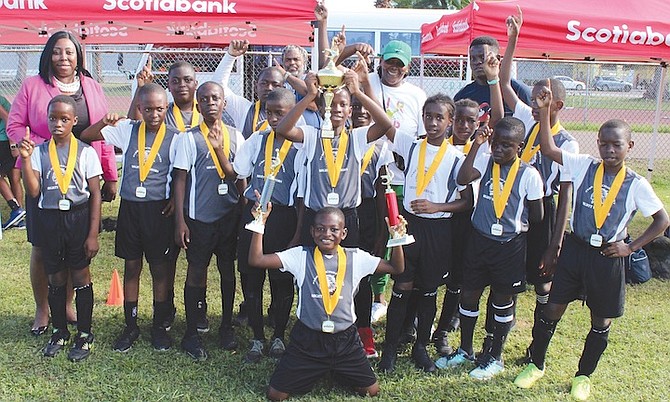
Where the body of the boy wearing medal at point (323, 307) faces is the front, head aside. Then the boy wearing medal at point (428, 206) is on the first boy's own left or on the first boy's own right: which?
on the first boy's own left

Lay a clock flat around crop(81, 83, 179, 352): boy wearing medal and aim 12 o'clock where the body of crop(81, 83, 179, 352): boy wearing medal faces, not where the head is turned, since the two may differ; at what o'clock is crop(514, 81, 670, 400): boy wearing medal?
crop(514, 81, 670, 400): boy wearing medal is roughly at 10 o'clock from crop(81, 83, 179, 352): boy wearing medal.

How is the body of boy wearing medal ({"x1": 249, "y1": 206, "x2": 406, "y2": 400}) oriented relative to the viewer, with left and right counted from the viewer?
facing the viewer

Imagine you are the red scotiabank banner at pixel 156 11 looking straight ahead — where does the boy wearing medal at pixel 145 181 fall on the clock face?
The boy wearing medal is roughly at 12 o'clock from the red scotiabank banner.

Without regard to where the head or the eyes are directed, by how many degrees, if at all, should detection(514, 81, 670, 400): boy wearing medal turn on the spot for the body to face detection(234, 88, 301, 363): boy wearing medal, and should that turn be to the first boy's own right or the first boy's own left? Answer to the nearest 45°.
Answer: approximately 90° to the first boy's own right

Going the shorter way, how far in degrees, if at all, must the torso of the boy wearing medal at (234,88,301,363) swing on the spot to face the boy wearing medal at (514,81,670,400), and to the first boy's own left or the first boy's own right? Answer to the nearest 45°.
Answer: approximately 90° to the first boy's own left

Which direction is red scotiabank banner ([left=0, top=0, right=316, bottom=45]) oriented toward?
toward the camera
